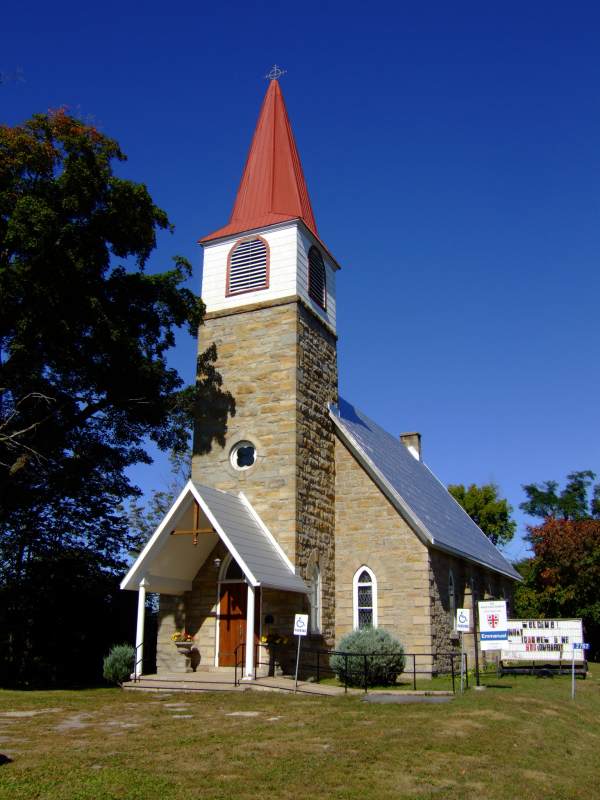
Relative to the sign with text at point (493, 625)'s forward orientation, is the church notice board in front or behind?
behind

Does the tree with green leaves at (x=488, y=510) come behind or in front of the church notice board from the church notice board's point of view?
behind

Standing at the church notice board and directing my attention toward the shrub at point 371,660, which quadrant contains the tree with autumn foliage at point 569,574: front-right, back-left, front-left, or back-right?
back-right

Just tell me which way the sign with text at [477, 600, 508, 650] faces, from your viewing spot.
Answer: facing the viewer

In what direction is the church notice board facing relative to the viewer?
toward the camera

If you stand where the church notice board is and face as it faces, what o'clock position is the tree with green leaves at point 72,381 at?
The tree with green leaves is roughly at 2 o'clock from the church notice board.

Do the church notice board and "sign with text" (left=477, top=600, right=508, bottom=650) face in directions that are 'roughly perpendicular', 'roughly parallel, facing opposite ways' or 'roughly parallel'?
roughly parallel

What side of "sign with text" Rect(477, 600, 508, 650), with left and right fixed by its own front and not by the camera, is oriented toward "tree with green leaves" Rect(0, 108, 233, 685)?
right

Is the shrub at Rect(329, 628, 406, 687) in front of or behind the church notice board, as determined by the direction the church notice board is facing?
in front

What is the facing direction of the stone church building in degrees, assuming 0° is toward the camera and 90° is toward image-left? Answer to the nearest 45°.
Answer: approximately 45°

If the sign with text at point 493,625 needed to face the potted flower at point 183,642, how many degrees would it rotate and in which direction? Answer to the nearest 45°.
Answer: approximately 90° to its right

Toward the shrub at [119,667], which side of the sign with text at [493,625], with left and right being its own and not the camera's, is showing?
right

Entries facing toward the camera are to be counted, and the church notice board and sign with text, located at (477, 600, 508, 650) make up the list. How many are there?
2

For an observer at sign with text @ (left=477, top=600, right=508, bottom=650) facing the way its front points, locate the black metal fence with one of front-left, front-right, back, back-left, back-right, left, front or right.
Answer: right

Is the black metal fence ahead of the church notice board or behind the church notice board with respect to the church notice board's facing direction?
ahead
